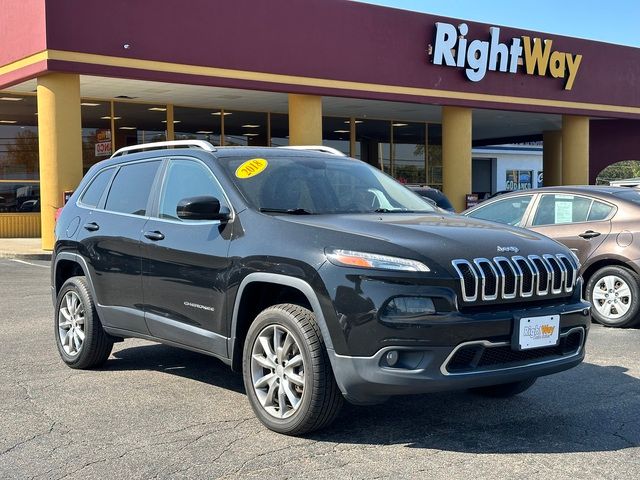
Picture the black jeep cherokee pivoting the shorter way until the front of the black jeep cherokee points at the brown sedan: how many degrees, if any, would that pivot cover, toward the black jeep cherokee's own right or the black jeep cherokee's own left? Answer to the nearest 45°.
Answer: approximately 90° to the black jeep cherokee's own left

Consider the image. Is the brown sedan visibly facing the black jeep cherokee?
no

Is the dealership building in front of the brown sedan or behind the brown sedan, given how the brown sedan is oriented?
in front

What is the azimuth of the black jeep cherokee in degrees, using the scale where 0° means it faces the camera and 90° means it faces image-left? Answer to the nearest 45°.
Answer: approximately 315°

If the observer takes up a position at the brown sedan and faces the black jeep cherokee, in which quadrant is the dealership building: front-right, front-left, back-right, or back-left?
back-right

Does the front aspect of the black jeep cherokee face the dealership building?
no
